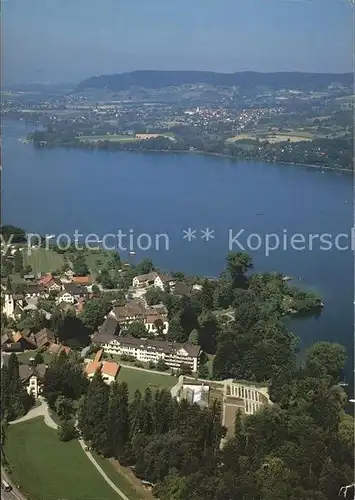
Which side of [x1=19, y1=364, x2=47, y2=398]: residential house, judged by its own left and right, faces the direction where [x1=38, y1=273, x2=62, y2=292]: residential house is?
back

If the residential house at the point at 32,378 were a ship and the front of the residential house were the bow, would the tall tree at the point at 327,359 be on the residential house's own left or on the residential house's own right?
on the residential house's own left

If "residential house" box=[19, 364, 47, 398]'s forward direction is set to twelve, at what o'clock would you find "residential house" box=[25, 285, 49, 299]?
"residential house" box=[25, 285, 49, 299] is roughly at 6 o'clock from "residential house" box=[19, 364, 47, 398].

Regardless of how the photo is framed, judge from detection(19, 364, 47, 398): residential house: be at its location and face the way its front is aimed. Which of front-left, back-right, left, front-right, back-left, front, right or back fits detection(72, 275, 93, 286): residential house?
back

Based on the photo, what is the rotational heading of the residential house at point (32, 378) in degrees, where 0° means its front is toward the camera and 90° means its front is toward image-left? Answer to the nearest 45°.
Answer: approximately 0°
